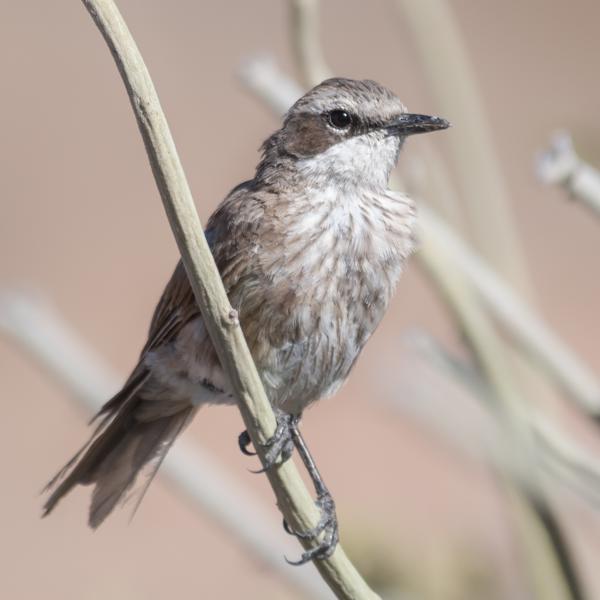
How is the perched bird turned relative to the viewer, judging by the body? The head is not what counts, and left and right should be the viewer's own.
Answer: facing the viewer and to the right of the viewer

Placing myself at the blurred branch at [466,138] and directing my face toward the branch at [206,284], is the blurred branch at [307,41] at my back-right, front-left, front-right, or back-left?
front-right

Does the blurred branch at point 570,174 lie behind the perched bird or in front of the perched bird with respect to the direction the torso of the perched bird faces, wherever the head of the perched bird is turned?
in front
